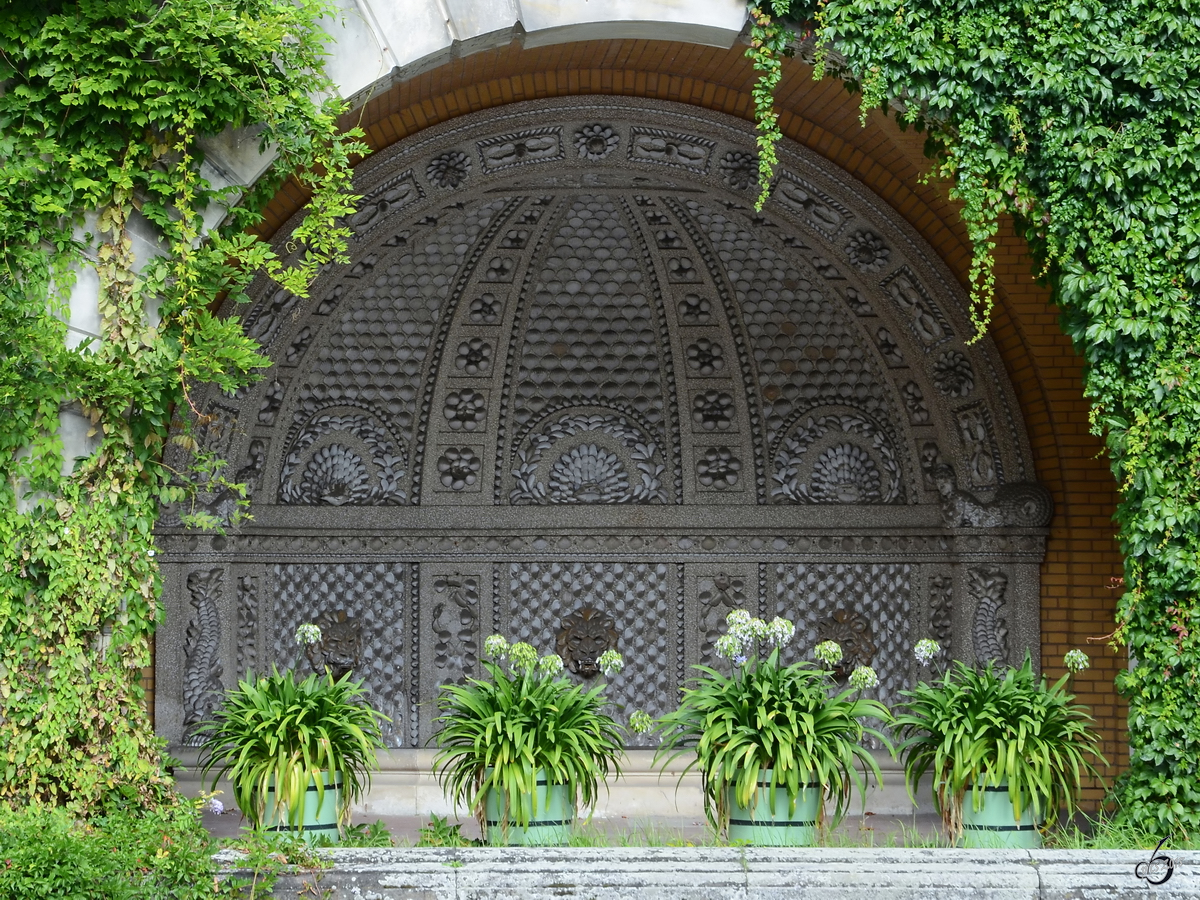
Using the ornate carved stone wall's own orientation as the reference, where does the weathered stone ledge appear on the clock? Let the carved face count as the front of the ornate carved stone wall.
The weathered stone ledge is roughly at 12 o'clock from the ornate carved stone wall.

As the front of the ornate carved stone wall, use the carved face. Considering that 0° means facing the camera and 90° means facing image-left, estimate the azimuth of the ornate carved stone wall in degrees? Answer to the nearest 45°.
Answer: approximately 0°

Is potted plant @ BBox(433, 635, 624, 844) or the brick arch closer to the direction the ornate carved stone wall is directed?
the potted plant
